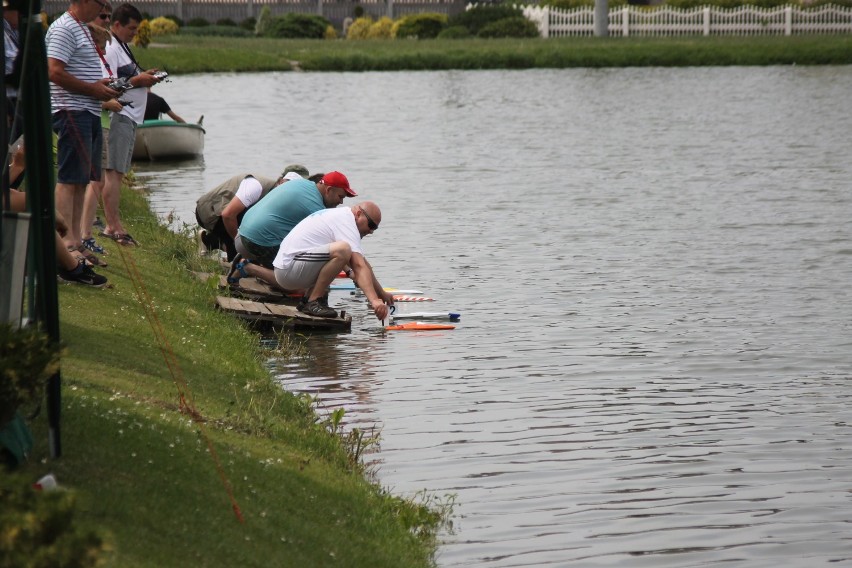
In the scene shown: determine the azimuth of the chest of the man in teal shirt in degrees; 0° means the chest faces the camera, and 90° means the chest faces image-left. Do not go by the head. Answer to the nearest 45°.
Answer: approximately 270°

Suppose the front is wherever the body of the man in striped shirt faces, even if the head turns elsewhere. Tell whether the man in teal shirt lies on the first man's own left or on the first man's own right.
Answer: on the first man's own left

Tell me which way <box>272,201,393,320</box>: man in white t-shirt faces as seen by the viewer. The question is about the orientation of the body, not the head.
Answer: to the viewer's right

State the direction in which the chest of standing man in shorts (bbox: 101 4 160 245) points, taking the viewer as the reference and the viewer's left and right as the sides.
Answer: facing to the right of the viewer

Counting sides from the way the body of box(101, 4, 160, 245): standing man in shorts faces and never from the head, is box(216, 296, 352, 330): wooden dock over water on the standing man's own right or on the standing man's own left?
on the standing man's own right

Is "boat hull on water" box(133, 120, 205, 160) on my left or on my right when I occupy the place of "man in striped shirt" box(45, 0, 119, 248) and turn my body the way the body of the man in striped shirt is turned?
on my left

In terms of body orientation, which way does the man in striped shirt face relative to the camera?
to the viewer's right

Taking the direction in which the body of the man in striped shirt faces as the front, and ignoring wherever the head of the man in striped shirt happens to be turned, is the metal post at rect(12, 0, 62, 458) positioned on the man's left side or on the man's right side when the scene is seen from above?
on the man's right side

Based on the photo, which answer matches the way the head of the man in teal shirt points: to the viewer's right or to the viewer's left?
to the viewer's right

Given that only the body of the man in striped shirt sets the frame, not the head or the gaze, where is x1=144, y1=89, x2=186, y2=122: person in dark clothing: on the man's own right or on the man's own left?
on the man's own left

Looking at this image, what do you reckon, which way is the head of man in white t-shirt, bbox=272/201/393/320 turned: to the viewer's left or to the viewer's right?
to the viewer's right

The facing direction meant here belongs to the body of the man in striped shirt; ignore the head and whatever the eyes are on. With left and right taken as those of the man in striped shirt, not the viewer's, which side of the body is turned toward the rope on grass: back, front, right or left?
right

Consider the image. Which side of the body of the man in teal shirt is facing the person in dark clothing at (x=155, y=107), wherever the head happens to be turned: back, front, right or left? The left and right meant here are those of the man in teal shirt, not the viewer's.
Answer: left
